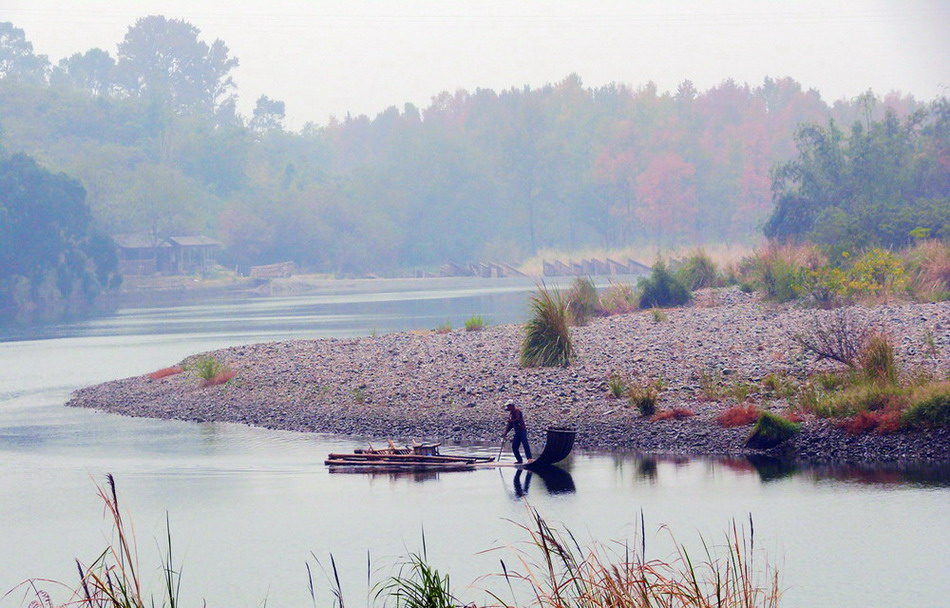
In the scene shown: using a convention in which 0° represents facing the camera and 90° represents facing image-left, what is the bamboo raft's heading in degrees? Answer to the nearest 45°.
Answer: approximately 270°

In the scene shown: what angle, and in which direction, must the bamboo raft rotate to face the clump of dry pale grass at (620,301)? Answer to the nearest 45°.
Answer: approximately 90° to its left

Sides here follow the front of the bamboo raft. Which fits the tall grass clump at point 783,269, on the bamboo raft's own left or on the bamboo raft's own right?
on the bamboo raft's own left

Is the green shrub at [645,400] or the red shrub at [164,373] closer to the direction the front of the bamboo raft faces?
the green shrub

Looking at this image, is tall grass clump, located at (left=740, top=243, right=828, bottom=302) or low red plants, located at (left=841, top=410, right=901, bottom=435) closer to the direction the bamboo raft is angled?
the low red plants

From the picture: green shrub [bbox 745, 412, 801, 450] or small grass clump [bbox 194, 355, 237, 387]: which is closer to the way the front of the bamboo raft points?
the green shrub

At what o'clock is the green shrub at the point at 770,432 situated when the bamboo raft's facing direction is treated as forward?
The green shrub is roughly at 12 o'clock from the bamboo raft.

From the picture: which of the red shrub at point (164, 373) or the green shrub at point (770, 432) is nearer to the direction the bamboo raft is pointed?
the green shrub

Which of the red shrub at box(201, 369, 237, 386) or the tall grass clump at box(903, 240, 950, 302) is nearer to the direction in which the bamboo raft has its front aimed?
the tall grass clump

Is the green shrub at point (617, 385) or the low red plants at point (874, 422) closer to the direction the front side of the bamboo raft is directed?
the low red plants

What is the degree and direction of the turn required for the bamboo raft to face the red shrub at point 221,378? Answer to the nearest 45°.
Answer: approximately 135° to its left

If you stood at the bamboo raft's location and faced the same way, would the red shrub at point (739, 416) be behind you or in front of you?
in front

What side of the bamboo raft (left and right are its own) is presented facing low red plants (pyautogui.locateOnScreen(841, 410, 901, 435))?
front

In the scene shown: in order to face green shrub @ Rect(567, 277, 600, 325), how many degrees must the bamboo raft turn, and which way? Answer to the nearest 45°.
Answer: approximately 90° to its left
